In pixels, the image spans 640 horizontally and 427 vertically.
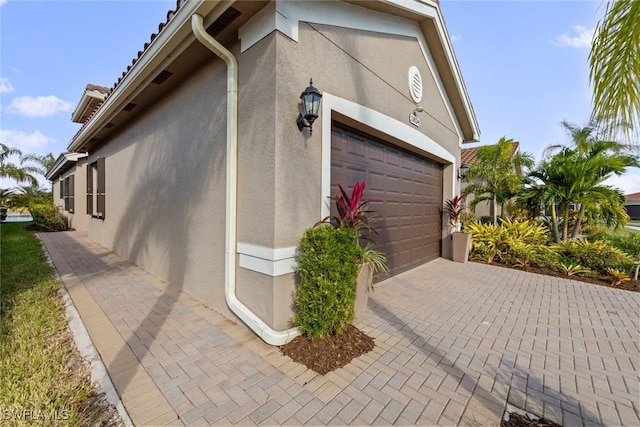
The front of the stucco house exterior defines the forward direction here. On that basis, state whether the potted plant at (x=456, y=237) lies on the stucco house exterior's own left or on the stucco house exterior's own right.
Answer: on the stucco house exterior's own left

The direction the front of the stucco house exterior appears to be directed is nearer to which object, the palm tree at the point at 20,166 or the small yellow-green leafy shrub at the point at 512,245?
the small yellow-green leafy shrub

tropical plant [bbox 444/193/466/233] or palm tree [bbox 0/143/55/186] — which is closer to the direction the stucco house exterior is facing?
the tropical plant

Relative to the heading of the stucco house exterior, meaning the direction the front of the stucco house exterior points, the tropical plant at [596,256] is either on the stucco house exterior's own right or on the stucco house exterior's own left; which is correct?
on the stucco house exterior's own left

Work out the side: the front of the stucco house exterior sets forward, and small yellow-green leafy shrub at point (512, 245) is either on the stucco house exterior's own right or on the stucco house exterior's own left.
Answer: on the stucco house exterior's own left

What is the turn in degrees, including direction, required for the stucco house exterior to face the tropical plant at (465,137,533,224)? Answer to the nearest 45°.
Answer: approximately 90° to its left

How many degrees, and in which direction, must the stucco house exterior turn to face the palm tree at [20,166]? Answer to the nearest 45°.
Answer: approximately 180°

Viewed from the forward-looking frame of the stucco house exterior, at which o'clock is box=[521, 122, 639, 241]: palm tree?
The palm tree is roughly at 10 o'clock from the stucco house exterior.

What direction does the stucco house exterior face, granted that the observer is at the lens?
facing the viewer and to the right of the viewer

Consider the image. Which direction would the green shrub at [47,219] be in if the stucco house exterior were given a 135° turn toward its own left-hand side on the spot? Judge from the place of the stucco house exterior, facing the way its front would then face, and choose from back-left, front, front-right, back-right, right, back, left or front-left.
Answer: front-left

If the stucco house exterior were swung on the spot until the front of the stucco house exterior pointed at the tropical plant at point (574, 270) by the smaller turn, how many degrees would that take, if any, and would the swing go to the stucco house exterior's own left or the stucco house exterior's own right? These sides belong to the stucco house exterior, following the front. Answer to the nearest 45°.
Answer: approximately 45° to the stucco house exterior's own left

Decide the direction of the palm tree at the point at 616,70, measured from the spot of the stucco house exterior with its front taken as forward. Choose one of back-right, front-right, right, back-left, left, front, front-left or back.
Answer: front
